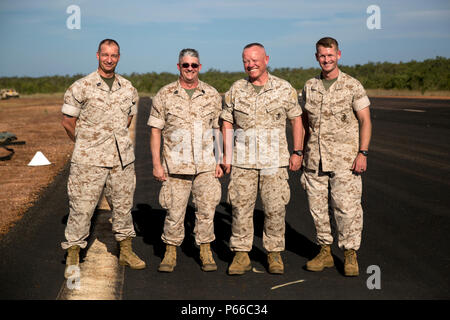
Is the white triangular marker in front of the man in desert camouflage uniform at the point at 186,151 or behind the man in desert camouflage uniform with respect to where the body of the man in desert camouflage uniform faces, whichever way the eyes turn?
behind

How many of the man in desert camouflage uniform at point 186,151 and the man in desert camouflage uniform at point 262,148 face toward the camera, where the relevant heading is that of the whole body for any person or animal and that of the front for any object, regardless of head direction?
2

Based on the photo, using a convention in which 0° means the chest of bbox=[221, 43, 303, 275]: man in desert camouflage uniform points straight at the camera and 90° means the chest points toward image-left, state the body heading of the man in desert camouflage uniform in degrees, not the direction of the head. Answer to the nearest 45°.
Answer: approximately 0°

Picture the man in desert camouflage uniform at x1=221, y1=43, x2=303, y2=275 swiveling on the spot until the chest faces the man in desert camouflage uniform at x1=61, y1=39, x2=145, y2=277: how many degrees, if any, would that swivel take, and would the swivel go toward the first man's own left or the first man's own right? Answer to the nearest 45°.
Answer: approximately 90° to the first man's own right

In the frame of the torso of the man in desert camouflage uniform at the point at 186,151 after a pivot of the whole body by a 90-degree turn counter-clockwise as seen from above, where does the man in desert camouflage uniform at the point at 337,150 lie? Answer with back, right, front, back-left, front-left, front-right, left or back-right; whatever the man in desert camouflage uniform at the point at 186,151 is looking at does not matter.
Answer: front

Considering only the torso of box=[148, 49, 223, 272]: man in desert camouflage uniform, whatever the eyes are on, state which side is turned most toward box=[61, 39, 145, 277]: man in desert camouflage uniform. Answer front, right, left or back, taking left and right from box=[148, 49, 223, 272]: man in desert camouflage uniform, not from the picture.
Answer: right
